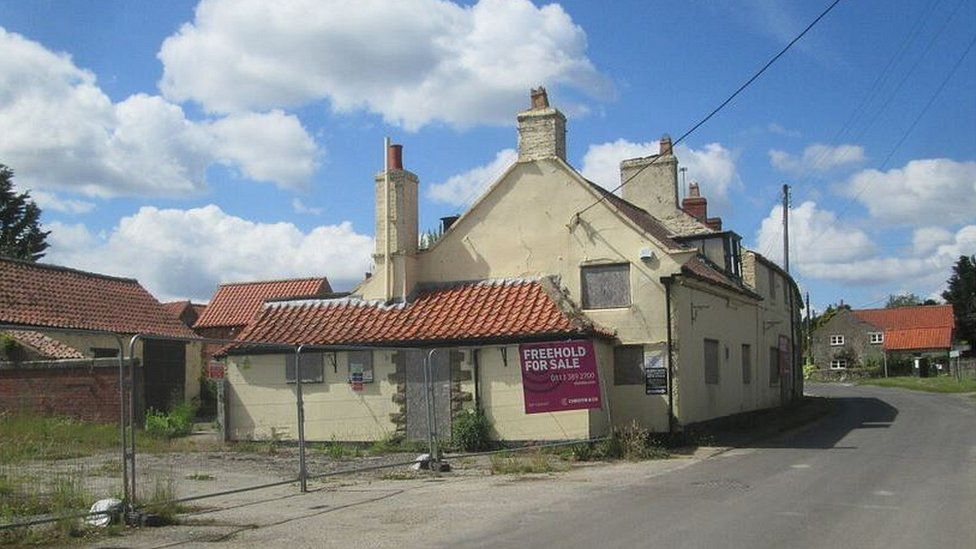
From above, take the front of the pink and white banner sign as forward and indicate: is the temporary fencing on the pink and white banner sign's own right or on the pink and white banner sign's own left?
on the pink and white banner sign's own right

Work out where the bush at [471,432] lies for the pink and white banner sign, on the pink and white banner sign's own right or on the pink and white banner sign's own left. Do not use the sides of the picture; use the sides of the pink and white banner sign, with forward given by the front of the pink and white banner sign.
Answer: on the pink and white banner sign's own right

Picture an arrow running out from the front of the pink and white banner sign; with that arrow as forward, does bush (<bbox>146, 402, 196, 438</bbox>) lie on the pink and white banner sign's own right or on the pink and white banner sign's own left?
on the pink and white banner sign's own right

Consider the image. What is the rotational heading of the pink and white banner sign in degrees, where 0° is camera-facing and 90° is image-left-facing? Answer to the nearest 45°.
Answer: approximately 0°

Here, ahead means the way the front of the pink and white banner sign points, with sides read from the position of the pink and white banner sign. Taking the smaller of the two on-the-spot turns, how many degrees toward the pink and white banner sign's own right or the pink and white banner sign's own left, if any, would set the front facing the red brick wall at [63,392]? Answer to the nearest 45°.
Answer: approximately 45° to the pink and white banner sign's own right
